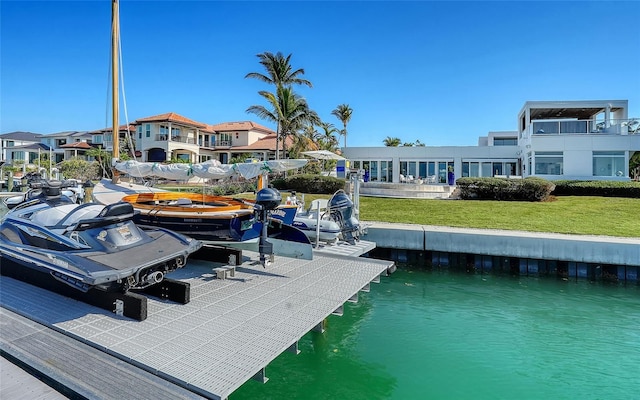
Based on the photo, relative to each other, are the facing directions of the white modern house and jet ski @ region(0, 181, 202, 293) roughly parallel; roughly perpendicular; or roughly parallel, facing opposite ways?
roughly perpendicular

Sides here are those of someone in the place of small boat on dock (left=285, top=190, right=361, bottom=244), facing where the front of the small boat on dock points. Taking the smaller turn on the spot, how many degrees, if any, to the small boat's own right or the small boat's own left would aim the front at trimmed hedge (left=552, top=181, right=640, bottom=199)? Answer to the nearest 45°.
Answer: approximately 90° to the small boat's own right

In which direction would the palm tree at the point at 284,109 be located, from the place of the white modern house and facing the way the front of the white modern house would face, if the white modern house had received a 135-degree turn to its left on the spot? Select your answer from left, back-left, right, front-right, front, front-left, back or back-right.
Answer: back-left

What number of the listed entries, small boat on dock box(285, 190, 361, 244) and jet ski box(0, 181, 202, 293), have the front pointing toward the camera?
0

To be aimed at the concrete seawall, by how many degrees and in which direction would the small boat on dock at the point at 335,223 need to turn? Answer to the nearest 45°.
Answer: approximately 135° to its right

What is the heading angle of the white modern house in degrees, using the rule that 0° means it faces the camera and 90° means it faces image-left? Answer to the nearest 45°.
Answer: approximately 0°

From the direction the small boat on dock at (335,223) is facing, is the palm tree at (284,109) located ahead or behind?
ahead

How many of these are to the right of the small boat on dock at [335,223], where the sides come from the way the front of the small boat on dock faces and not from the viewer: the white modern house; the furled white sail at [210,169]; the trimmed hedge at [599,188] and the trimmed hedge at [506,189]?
3

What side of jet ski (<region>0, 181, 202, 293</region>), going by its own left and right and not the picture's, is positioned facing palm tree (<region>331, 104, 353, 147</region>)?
right

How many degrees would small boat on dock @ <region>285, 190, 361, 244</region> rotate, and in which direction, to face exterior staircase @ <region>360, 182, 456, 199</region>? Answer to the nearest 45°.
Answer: approximately 45° to its right

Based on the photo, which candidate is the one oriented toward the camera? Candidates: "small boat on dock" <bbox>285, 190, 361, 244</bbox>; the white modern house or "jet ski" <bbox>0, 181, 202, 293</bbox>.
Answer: the white modern house
